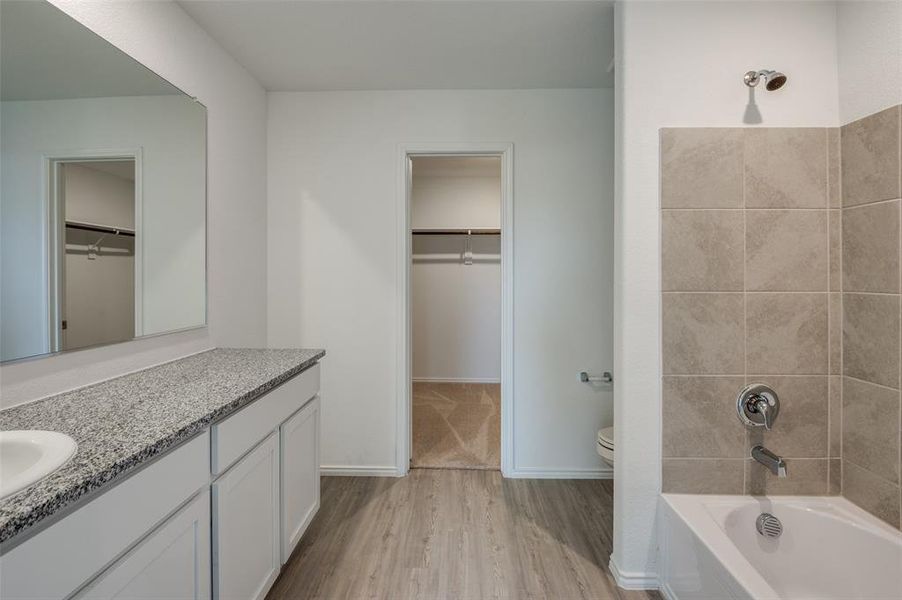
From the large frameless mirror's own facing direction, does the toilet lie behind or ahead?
ahead

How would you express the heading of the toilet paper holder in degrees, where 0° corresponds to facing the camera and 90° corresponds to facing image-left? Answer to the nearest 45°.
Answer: approximately 0°

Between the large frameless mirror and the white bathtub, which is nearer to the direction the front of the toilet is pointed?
the large frameless mirror

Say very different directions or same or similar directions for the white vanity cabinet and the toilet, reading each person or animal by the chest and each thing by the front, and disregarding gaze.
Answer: very different directions

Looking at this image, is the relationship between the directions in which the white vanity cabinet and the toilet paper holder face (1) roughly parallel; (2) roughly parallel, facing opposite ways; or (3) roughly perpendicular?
roughly perpendicular

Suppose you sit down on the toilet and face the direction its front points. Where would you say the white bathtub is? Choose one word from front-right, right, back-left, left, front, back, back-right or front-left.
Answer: back-left

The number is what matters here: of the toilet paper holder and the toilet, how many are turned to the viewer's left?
1

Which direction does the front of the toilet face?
to the viewer's left

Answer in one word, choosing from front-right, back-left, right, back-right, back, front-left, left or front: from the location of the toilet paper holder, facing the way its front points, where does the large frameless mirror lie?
front-right

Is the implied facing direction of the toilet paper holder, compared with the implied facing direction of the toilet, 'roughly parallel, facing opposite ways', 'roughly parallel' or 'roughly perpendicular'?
roughly perpendicular
